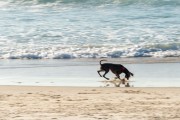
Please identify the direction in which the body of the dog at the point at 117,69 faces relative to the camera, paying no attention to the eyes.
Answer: to the viewer's right
